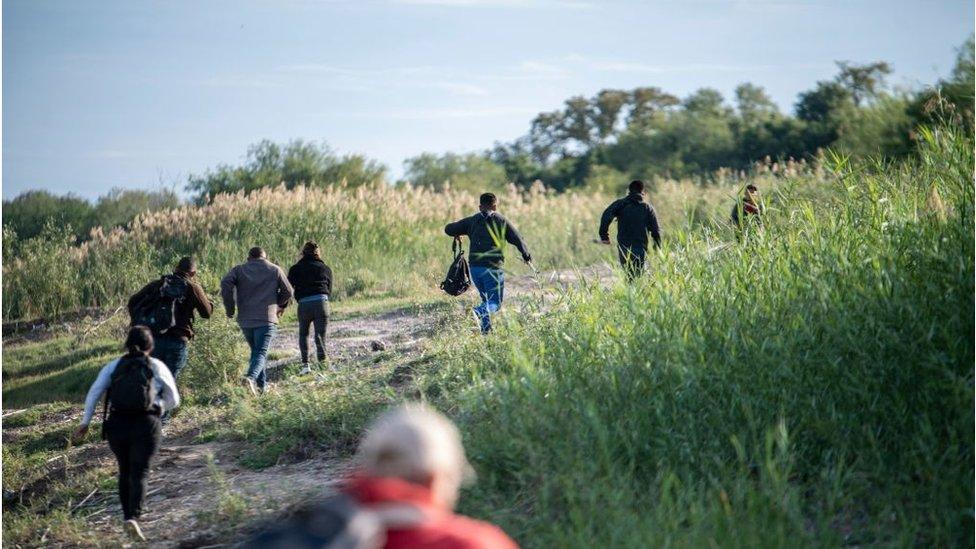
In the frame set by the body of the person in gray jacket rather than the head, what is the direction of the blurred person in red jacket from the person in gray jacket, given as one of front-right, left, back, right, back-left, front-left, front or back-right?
back

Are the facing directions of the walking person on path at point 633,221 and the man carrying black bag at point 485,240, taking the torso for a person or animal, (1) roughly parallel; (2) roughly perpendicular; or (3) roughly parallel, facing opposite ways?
roughly parallel

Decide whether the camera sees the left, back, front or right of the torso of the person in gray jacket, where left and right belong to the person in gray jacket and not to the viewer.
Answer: back

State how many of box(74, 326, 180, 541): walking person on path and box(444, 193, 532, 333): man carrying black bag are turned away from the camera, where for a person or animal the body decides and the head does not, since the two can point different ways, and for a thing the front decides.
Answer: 2

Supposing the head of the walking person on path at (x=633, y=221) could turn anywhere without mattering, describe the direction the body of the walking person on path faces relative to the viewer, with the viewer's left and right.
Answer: facing away from the viewer

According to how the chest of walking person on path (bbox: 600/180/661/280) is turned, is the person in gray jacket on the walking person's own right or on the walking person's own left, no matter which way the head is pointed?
on the walking person's own left

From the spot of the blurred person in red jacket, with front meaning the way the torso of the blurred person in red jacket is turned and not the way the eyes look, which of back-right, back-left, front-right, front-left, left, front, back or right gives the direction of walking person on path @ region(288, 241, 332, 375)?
front-left

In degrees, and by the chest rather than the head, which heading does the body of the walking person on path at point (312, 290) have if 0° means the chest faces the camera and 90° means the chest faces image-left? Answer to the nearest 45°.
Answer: approximately 180°

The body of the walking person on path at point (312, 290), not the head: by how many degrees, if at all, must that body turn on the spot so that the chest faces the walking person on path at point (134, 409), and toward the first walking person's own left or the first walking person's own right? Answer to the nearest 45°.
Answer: approximately 180°

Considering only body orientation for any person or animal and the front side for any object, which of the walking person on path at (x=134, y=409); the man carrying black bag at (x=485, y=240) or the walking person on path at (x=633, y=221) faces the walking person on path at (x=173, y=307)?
the walking person on path at (x=134, y=409)

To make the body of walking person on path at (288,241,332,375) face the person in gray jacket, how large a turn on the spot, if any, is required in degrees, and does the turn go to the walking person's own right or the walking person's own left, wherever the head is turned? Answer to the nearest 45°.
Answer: approximately 135° to the walking person's own left

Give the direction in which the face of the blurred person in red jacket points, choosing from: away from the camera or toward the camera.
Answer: away from the camera

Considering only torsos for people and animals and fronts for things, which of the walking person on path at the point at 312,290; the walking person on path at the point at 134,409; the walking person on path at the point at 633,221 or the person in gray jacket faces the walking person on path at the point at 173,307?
the walking person on path at the point at 134,409

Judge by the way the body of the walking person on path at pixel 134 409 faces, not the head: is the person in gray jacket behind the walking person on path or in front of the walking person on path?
in front

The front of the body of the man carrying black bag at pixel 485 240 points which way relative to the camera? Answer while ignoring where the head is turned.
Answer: away from the camera

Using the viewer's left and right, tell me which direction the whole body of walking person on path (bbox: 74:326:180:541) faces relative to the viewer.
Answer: facing away from the viewer
